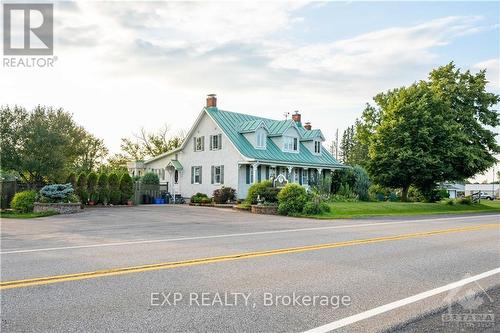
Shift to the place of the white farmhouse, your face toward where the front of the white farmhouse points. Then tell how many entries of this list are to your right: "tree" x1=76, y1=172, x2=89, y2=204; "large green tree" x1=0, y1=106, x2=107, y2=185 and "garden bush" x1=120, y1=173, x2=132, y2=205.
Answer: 3

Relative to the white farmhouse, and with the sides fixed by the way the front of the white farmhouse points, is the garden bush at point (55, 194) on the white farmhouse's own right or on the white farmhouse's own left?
on the white farmhouse's own right

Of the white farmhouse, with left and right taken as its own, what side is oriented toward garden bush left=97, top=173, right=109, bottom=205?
right

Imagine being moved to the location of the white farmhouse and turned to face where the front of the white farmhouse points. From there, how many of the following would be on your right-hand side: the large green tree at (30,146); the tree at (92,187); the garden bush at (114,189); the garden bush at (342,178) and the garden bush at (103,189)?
4

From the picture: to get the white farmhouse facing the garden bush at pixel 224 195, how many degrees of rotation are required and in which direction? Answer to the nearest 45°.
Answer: approximately 45° to its right

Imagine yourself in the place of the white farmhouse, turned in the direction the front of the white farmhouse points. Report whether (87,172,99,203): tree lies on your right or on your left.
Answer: on your right

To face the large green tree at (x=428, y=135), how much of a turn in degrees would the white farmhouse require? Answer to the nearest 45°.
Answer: approximately 45° to its left

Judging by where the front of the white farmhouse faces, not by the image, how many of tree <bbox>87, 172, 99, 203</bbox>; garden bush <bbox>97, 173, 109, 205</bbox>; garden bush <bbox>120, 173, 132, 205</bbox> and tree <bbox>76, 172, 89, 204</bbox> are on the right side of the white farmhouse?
4

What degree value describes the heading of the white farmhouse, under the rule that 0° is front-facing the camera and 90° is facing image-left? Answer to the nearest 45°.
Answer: approximately 315°

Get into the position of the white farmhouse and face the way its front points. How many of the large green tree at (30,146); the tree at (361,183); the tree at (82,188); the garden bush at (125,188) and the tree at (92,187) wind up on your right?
4

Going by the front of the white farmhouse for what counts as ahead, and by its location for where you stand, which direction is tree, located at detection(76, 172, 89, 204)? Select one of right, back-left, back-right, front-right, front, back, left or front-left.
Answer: right

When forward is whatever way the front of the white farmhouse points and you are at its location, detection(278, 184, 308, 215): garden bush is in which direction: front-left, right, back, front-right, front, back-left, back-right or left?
front-right

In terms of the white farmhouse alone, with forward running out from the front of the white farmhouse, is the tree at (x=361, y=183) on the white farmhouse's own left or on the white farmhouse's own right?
on the white farmhouse's own left
